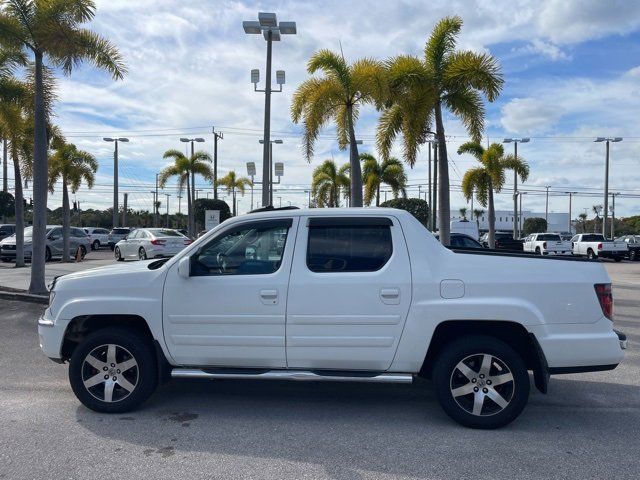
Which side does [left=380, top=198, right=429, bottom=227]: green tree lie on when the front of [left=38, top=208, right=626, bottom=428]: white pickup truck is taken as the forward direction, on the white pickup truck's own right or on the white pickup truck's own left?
on the white pickup truck's own right

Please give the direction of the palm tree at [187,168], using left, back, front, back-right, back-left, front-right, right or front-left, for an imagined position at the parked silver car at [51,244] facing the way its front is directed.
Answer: back

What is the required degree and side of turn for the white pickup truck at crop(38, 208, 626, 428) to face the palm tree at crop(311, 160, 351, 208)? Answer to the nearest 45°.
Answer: approximately 90° to its right

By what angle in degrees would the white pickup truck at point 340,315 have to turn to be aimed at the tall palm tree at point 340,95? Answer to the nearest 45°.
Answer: approximately 90° to its right

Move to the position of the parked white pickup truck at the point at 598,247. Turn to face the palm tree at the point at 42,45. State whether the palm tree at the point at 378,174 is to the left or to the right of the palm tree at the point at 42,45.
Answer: right

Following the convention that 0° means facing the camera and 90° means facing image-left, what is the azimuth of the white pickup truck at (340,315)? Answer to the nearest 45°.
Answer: approximately 90°

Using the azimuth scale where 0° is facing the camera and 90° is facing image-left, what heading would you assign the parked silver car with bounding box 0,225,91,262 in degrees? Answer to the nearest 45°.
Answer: approximately 45°

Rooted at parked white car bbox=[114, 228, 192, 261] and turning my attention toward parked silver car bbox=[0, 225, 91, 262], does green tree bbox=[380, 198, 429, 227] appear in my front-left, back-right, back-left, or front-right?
back-right
